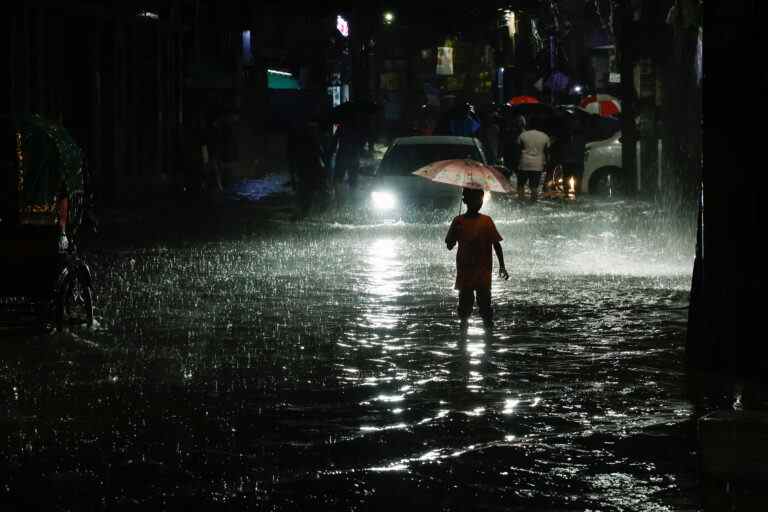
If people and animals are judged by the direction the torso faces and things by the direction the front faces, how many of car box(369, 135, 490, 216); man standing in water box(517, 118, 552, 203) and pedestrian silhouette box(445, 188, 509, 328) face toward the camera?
1

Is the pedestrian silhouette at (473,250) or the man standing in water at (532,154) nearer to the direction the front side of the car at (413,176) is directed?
the pedestrian silhouette

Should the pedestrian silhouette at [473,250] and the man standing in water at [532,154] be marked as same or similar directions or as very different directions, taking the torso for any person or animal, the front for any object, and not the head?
same or similar directions

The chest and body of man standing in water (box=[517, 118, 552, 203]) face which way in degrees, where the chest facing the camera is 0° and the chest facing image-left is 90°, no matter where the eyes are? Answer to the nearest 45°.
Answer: approximately 180°

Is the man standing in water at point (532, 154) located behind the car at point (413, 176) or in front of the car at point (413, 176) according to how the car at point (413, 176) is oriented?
behind

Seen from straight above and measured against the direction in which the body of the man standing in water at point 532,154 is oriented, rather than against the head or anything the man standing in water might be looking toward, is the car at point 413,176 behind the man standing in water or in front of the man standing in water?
behind

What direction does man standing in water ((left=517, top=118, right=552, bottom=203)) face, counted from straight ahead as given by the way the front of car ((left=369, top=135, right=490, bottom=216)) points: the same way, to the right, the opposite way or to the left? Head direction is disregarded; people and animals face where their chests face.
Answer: the opposite way

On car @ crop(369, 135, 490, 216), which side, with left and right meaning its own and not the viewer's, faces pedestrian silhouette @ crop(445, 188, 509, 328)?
front
